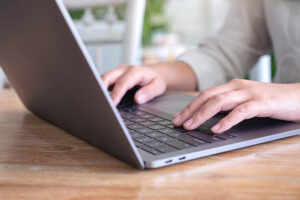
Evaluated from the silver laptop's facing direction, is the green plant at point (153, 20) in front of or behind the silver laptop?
in front

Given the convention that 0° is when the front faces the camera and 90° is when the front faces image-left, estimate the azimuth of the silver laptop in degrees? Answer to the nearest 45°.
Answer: approximately 225°
